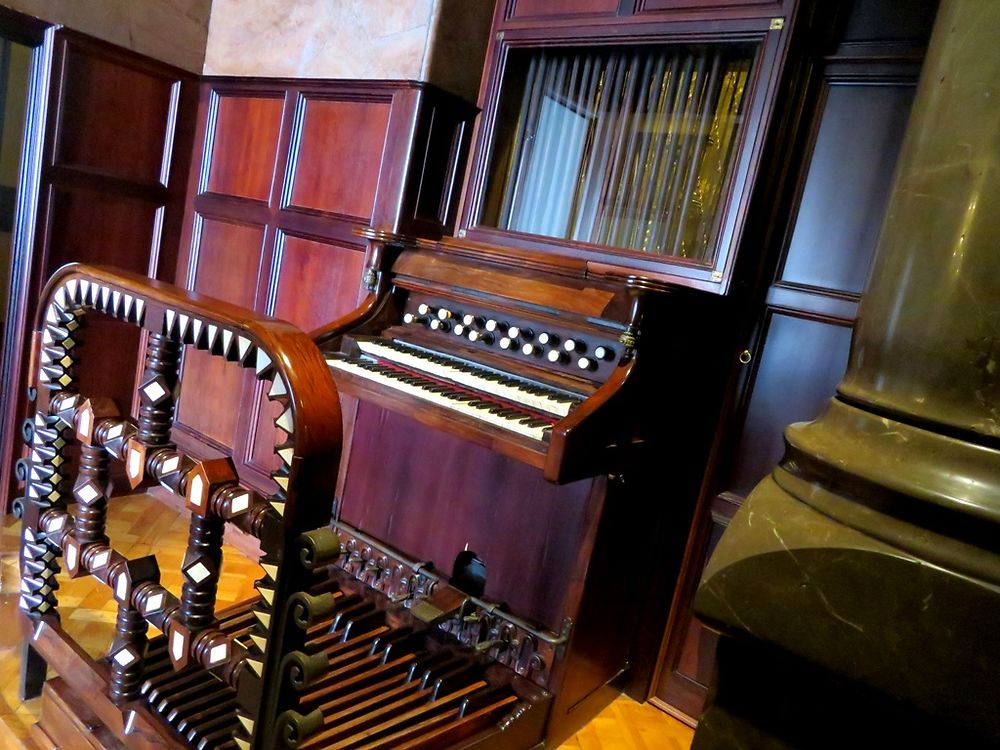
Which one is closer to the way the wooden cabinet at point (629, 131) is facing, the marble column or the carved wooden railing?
the carved wooden railing

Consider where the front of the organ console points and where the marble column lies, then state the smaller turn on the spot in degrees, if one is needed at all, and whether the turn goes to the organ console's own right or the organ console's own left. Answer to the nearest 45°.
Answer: approximately 45° to the organ console's own left

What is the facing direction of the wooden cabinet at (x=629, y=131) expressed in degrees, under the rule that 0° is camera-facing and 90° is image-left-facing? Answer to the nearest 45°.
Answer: approximately 45°
